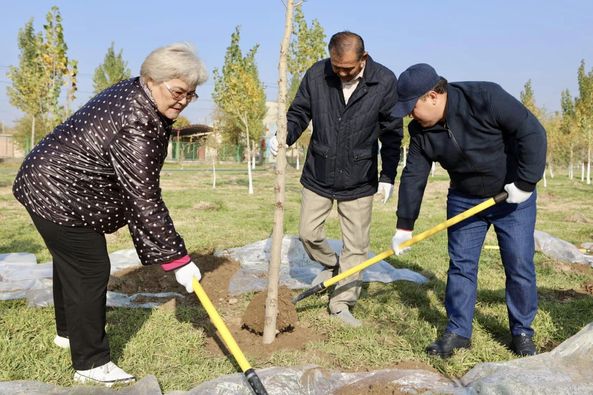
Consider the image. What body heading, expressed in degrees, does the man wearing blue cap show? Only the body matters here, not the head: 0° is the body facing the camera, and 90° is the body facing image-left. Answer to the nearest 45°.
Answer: approximately 45°

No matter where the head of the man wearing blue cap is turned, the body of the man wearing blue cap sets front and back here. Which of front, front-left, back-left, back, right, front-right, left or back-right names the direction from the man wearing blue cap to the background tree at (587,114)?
back-right

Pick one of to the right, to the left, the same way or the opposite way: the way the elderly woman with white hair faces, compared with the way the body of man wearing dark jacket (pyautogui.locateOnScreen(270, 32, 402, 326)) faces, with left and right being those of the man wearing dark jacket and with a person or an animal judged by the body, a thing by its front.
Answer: to the left

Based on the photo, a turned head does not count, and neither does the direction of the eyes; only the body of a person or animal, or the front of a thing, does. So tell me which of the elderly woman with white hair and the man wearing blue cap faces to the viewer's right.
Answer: the elderly woman with white hair

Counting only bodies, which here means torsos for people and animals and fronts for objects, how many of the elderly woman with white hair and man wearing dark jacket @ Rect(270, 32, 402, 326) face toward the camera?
1

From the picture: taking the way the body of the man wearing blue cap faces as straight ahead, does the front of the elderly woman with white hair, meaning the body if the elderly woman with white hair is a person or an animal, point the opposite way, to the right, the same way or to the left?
the opposite way

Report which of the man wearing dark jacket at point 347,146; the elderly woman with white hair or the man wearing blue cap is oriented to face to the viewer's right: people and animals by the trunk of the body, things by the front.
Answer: the elderly woman with white hair

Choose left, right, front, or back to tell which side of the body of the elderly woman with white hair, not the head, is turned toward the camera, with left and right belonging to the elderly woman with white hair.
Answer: right

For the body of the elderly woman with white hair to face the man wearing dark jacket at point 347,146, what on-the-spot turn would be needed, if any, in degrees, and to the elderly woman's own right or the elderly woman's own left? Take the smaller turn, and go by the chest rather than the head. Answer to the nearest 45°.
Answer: approximately 45° to the elderly woman's own left
